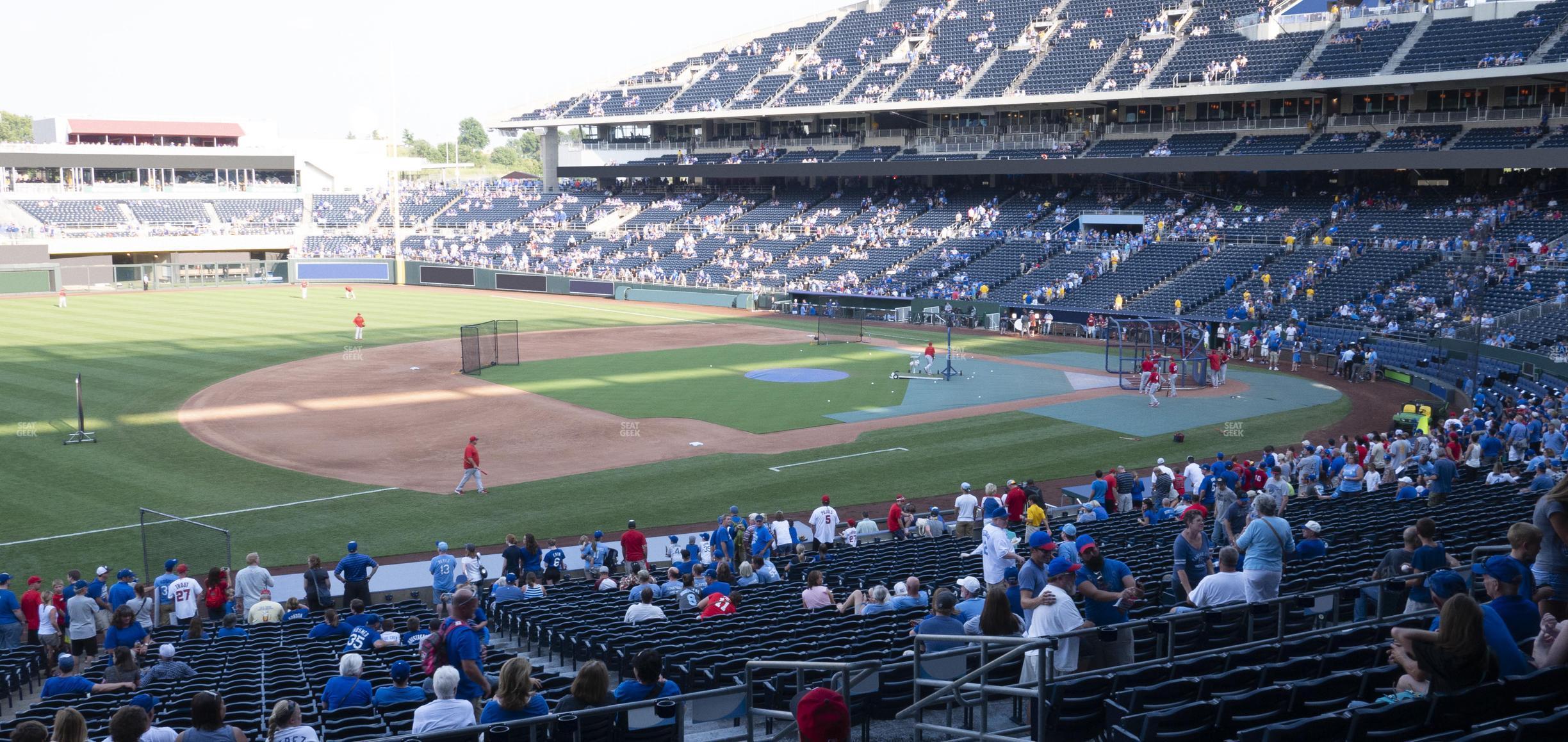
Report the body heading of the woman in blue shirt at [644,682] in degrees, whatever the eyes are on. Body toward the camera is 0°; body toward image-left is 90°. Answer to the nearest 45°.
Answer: approximately 180°

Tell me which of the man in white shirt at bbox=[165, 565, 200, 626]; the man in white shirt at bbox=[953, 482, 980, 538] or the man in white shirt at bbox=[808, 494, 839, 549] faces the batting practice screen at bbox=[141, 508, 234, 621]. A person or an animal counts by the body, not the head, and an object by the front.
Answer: the man in white shirt at bbox=[165, 565, 200, 626]

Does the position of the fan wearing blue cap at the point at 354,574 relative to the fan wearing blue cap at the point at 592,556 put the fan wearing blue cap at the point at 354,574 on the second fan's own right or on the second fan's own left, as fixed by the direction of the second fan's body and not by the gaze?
on the second fan's own left

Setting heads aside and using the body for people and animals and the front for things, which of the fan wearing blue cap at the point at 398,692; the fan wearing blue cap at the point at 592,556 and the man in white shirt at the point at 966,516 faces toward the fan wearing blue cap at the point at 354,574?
the fan wearing blue cap at the point at 398,692

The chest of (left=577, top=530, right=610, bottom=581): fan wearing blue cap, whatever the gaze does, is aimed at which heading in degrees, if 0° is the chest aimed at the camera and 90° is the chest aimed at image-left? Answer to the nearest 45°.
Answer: approximately 180°

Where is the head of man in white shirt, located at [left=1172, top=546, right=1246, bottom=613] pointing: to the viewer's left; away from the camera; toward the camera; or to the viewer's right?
away from the camera

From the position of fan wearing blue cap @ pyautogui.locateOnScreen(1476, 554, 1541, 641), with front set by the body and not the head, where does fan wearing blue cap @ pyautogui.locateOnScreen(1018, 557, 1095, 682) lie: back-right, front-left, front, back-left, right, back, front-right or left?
front-left

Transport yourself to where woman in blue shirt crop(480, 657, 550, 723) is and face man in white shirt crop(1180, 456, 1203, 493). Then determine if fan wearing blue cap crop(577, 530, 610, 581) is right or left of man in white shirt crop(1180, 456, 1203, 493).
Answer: left

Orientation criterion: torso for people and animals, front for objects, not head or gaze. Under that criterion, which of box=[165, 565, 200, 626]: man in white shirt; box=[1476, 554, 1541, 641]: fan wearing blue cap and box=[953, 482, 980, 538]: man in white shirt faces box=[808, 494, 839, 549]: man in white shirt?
the fan wearing blue cap

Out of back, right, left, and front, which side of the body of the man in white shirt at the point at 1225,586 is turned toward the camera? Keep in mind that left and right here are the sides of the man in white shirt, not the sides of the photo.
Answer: back

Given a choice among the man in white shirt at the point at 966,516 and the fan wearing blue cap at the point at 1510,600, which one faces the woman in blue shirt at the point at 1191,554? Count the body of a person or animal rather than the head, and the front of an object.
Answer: the fan wearing blue cap

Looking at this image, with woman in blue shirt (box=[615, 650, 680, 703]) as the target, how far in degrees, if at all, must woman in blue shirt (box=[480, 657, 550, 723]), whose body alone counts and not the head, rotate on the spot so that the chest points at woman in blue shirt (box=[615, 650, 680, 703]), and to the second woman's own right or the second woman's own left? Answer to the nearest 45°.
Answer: approximately 90° to the second woman's own right
